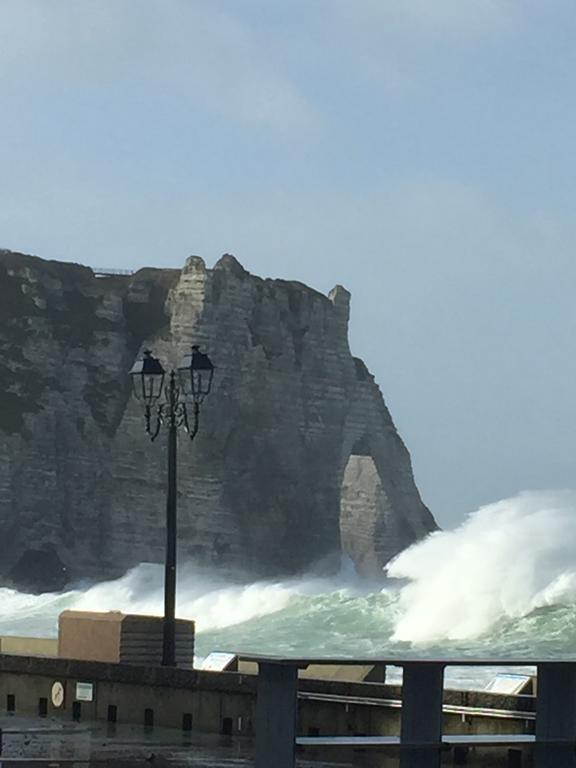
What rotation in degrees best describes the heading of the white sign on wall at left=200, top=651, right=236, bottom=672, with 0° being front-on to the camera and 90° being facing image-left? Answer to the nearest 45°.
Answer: approximately 45°

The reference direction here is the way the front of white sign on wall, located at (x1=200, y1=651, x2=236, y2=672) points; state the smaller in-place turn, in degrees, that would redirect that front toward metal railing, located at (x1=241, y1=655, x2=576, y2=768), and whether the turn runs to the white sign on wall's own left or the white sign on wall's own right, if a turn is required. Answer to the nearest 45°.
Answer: approximately 45° to the white sign on wall's own left

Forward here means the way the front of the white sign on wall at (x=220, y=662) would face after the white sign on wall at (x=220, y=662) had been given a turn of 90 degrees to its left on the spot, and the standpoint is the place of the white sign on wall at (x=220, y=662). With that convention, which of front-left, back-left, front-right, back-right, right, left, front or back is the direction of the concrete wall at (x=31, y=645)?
back

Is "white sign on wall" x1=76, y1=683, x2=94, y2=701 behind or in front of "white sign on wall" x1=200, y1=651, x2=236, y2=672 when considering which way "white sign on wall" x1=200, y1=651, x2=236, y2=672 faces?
in front
